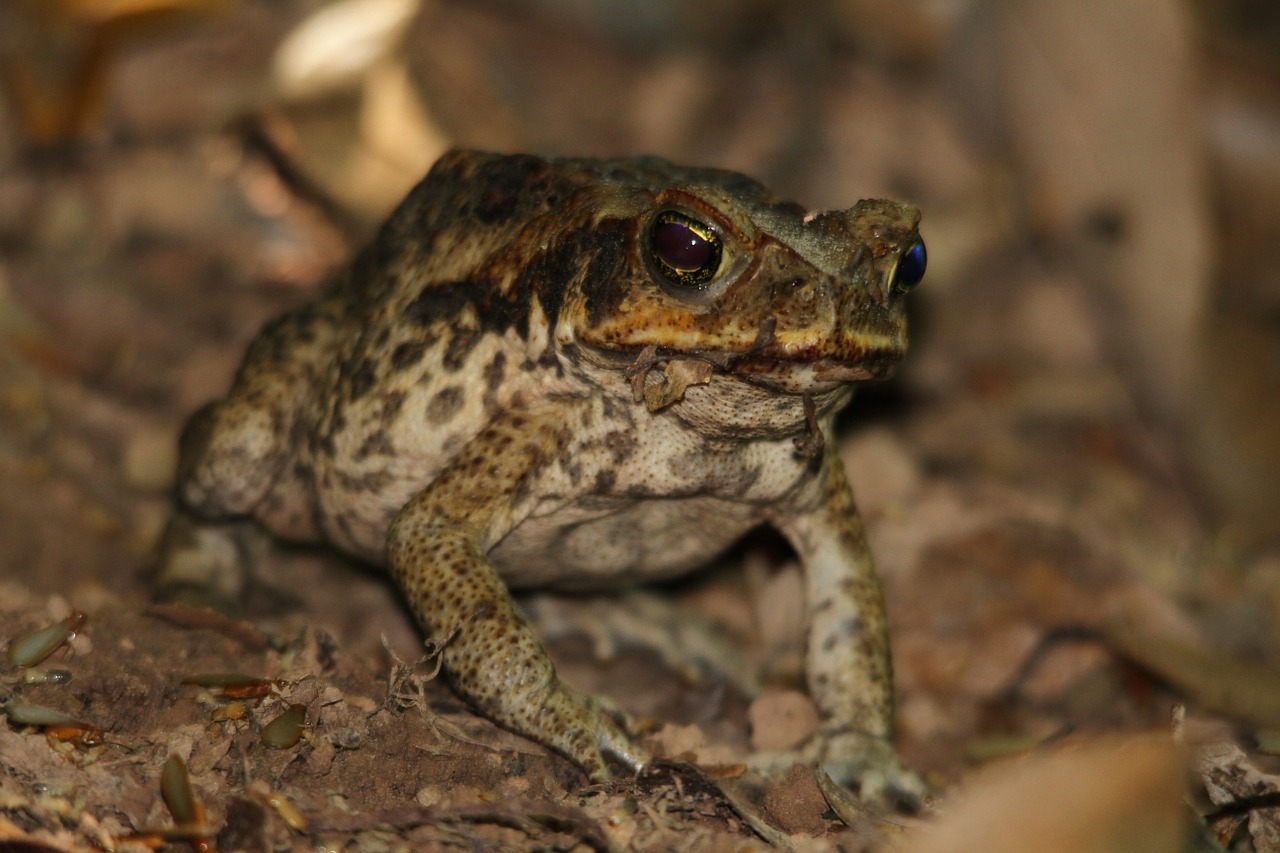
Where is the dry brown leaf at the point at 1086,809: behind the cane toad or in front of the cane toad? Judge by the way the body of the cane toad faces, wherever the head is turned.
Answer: in front

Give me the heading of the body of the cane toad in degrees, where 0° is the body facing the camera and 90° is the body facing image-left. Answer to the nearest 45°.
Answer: approximately 315°
